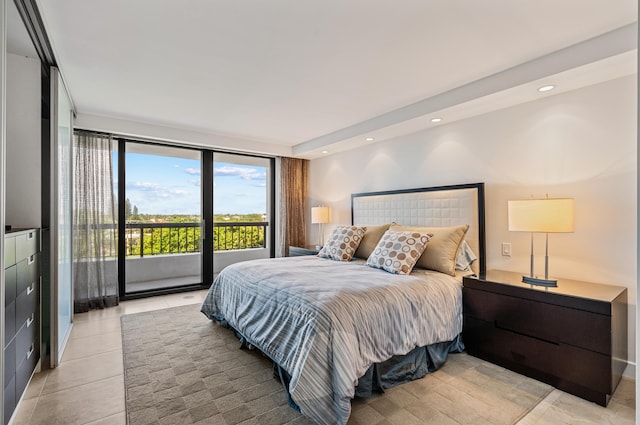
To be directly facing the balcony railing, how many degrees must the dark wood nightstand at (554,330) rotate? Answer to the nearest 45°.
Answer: approximately 45° to its right

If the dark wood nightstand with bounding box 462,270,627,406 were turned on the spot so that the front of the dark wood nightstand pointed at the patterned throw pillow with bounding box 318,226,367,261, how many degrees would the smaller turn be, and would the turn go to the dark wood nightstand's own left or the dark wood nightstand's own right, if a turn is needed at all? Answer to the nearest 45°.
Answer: approximately 45° to the dark wood nightstand's own right

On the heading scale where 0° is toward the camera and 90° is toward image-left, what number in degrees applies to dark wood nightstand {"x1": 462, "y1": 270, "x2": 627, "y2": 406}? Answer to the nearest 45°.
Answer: approximately 45°

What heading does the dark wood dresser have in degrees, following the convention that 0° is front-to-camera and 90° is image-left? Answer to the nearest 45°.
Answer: approximately 270°

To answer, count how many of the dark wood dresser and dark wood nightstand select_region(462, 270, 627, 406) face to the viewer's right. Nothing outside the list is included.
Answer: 1

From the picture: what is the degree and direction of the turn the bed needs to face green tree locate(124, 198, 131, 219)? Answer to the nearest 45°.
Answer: approximately 90° to its right

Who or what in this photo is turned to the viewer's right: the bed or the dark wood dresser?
the dark wood dresser

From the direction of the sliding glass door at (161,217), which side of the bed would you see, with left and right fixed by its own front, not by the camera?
right

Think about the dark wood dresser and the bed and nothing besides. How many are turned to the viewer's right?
1
